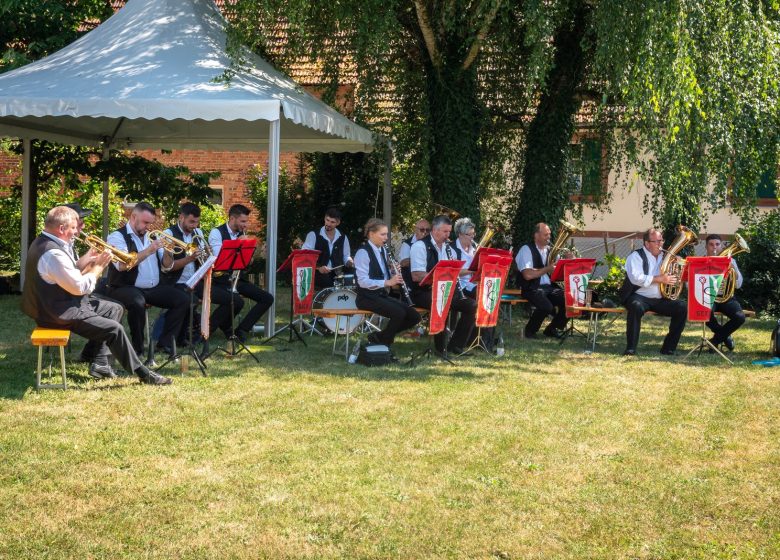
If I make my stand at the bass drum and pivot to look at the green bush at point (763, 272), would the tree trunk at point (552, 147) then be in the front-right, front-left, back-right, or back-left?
front-left

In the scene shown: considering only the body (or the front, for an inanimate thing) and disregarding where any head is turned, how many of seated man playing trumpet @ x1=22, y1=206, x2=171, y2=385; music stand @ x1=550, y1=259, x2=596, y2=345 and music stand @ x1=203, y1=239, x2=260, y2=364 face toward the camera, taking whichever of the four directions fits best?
0

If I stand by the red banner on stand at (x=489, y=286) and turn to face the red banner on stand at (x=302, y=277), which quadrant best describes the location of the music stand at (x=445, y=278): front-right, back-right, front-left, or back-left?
front-left

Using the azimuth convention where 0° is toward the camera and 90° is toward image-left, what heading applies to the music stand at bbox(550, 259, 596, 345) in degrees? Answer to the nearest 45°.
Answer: approximately 135°

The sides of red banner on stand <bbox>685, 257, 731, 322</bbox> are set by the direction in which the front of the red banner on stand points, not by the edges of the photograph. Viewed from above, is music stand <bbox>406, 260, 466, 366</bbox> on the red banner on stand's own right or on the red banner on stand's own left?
on the red banner on stand's own right

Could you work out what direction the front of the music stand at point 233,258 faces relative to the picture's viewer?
facing away from the viewer and to the left of the viewer

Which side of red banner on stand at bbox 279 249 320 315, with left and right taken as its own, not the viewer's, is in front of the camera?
front

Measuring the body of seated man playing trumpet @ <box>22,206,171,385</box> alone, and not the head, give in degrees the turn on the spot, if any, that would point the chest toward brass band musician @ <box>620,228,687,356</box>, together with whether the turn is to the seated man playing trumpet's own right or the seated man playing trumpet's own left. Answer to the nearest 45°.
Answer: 0° — they already face them

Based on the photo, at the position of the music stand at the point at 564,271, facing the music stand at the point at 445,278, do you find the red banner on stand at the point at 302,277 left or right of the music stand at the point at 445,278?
right

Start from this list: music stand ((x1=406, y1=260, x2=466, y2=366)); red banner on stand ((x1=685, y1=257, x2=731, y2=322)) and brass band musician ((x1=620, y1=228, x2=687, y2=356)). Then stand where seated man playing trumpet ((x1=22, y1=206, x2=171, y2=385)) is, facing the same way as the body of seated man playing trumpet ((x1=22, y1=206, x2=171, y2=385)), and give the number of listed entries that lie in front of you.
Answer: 3

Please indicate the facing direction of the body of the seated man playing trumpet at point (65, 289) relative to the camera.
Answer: to the viewer's right

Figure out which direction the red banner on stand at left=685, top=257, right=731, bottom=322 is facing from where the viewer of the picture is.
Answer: facing the viewer

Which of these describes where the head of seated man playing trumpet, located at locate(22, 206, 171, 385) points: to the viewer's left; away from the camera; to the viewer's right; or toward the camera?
to the viewer's right
